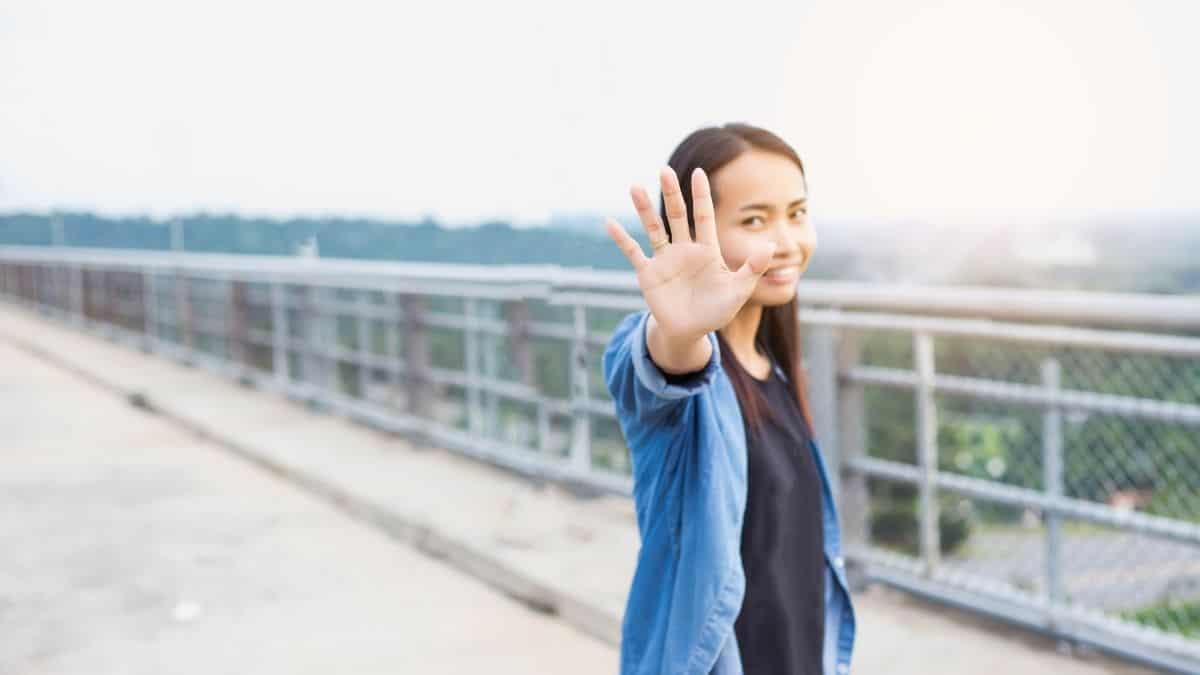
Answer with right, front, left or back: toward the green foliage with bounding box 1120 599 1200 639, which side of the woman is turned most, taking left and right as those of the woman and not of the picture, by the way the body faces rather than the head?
left

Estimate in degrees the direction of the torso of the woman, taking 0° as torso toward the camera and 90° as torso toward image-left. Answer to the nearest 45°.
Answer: approximately 315°
